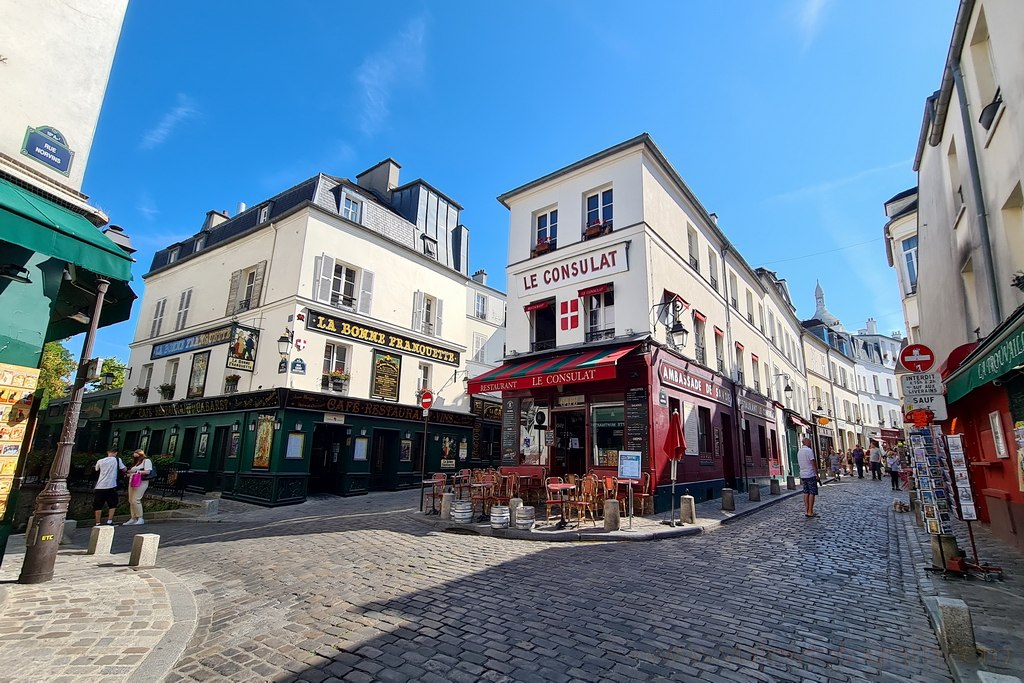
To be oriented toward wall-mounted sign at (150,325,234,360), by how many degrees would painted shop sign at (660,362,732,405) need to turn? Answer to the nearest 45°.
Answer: approximately 135° to its right

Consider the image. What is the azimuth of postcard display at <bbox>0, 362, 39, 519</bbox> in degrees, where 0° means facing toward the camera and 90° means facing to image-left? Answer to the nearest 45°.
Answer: approximately 315°

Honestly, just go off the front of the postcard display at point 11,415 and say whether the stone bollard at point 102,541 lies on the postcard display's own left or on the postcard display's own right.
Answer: on the postcard display's own left

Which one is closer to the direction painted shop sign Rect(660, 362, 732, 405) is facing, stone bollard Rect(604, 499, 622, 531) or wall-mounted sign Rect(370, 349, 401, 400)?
the stone bollard

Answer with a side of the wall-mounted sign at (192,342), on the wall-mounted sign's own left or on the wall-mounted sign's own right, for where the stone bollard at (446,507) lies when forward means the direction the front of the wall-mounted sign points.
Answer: on the wall-mounted sign's own left

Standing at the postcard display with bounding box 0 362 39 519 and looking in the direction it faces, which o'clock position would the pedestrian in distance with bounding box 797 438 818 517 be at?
The pedestrian in distance is roughly at 11 o'clock from the postcard display.

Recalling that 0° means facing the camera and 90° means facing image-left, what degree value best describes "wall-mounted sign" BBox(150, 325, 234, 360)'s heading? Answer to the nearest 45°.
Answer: approximately 45°

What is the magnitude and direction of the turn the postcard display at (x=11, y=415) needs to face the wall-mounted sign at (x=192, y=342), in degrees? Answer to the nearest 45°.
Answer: approximately 135° to its left

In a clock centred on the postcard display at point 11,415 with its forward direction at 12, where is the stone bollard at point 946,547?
The stone bollard is roughly at 12 o'clock from the postcard display.

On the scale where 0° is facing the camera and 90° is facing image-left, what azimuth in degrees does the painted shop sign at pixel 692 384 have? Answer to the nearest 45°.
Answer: approximately 315°

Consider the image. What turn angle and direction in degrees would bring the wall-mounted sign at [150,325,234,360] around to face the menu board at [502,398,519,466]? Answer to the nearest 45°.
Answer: approximately 90° to its left
